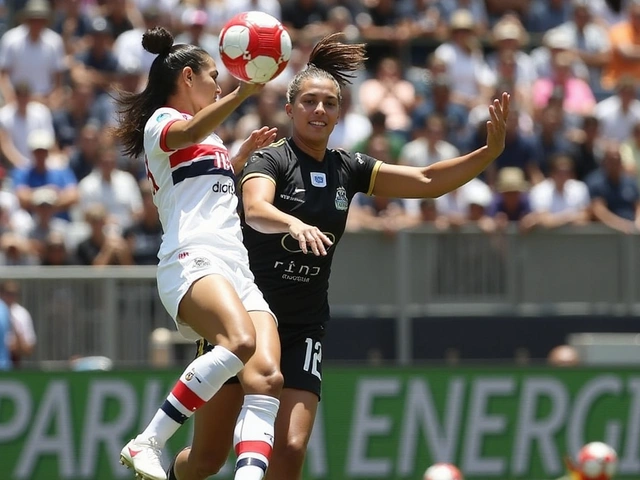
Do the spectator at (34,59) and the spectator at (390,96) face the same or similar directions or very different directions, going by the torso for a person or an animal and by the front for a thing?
same or similar directions

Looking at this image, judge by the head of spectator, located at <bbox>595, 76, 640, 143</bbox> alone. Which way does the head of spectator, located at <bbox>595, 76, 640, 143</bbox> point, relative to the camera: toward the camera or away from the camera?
toward the camera

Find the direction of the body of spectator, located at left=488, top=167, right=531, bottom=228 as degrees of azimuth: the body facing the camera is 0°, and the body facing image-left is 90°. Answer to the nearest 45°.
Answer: approximately 0°

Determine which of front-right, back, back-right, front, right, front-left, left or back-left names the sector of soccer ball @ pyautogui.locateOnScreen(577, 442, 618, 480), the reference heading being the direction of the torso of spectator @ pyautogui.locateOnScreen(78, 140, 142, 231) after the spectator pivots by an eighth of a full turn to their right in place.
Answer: left

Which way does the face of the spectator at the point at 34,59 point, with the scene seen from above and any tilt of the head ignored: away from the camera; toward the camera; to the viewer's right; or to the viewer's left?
toward the camera

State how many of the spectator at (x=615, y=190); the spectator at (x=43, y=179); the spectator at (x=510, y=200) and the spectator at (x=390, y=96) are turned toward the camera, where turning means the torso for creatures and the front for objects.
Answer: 4

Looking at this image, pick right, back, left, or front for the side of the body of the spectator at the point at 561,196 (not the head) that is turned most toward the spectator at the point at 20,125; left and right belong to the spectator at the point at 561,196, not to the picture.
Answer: right

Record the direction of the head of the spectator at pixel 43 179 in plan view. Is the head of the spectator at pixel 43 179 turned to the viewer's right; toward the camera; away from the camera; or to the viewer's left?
toward the camera

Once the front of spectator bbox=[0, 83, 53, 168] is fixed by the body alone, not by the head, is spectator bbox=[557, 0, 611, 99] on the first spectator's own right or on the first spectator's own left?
on the first spectator's own left

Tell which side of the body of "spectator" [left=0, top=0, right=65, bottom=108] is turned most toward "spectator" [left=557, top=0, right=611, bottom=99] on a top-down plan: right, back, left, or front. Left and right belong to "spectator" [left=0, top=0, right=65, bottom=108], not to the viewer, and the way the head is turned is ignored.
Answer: left

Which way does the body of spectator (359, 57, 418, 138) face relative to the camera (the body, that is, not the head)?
toward the camera

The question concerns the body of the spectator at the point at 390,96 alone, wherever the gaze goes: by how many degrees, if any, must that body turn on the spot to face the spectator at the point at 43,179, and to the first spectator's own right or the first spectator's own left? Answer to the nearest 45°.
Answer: approximately 45° to the first spectator's own right

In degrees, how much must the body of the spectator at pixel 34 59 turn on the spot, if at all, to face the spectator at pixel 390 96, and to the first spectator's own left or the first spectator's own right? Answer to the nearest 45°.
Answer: approximately 90° to the first spectator's own left

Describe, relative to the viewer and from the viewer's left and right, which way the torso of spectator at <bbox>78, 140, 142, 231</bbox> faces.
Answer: facing the viewer

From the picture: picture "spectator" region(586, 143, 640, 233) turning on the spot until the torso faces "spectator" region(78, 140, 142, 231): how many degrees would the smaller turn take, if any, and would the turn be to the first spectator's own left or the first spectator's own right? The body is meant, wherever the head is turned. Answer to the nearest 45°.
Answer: approximately 45° to the first spectator's own right

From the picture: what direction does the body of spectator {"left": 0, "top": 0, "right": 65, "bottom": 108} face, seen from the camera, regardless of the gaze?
toward the camera

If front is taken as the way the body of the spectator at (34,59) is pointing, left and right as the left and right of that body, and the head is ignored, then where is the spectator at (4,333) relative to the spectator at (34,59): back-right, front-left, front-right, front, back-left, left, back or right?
front
